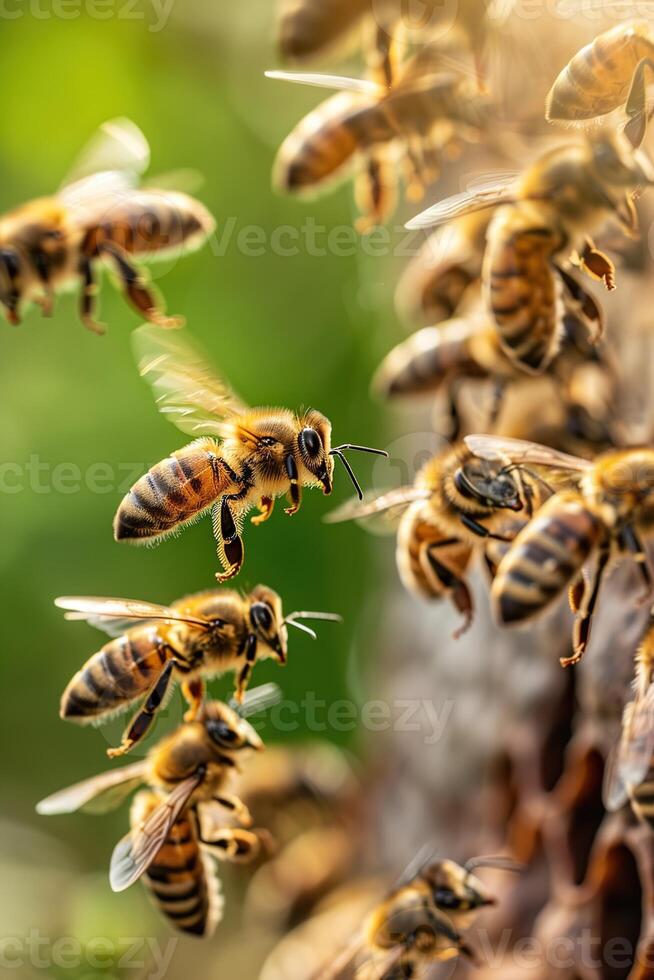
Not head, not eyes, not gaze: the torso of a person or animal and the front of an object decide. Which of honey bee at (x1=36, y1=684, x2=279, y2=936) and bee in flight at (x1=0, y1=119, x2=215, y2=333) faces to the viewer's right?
the honey bee

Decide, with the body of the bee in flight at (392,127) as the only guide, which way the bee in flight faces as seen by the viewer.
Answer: to the viewer's right

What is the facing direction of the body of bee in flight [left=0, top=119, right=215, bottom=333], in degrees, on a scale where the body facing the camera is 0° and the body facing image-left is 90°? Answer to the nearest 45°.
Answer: approximately 90°

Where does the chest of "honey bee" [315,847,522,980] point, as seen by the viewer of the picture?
to the viewer's right

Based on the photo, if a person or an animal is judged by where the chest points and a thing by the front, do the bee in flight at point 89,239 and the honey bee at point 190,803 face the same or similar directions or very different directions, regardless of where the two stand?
very different directions

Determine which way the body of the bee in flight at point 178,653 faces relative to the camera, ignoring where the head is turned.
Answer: to the viewer's right

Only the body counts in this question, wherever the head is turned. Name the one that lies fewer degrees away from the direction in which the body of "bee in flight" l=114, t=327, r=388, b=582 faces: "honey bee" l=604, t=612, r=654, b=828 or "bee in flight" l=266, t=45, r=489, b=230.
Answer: the honey bee

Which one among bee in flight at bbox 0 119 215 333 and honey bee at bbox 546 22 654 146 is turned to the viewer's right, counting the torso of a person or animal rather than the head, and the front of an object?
the honey bee

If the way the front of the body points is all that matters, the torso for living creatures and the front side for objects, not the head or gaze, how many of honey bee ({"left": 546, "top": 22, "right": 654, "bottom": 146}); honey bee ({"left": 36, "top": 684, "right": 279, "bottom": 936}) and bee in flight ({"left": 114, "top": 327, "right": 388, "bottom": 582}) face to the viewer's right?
3

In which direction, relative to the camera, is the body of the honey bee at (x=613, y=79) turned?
to the viewer's right
